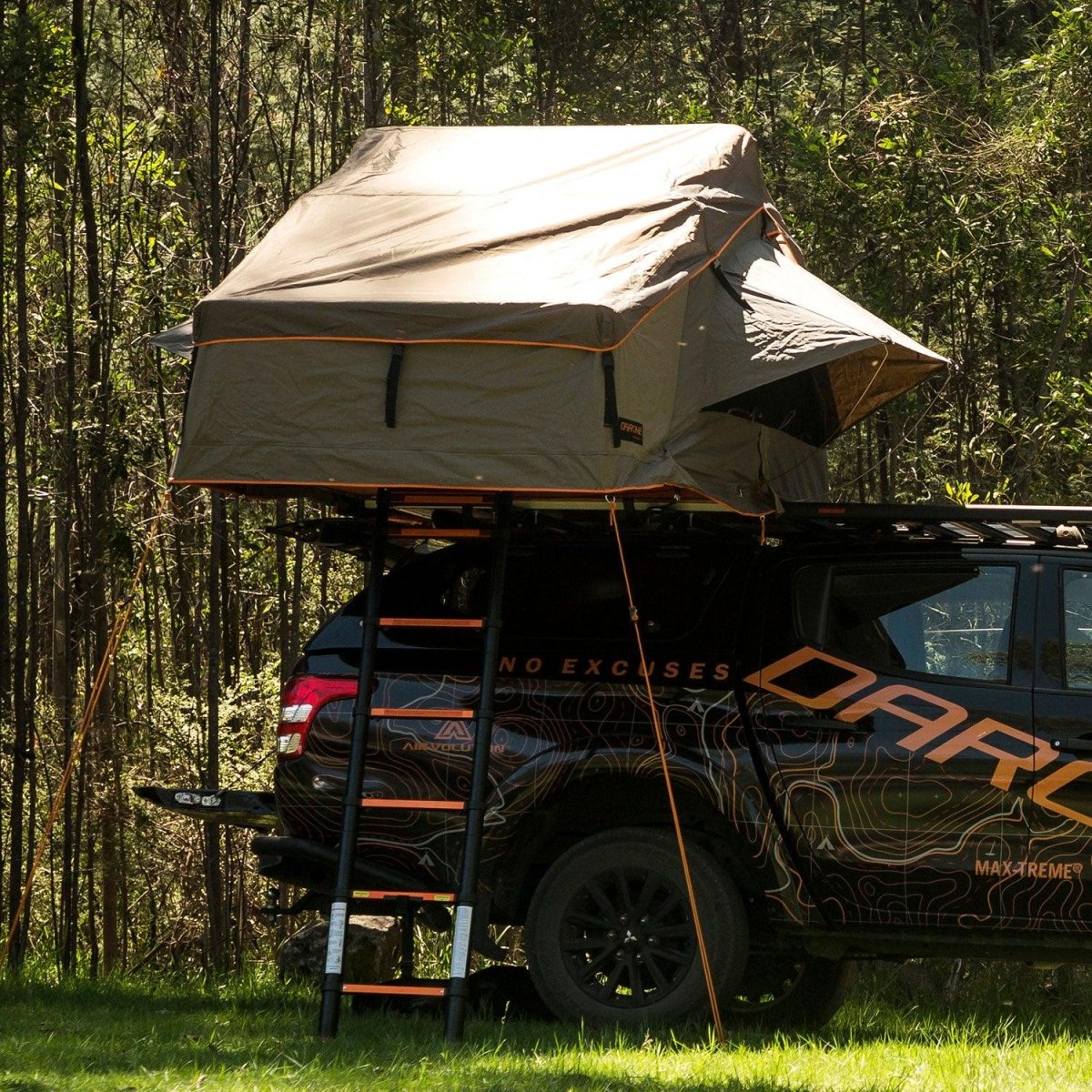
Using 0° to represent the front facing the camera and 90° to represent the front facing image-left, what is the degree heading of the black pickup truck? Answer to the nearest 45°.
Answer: approximately 270°
